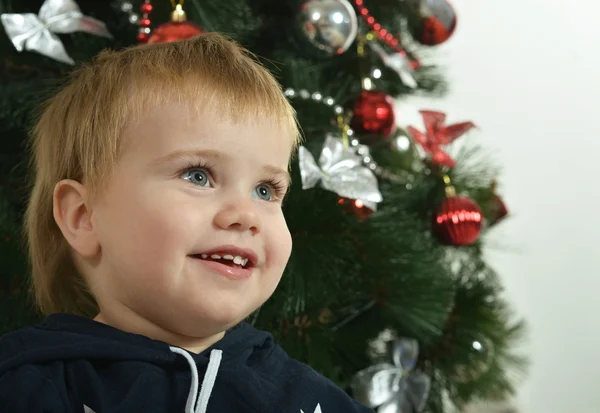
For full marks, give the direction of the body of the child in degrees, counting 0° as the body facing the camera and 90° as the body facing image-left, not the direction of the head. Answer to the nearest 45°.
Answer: approximately 315°

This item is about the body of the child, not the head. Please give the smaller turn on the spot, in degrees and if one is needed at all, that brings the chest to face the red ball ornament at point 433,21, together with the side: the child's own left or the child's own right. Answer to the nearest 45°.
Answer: approximately 90° to the child's own left

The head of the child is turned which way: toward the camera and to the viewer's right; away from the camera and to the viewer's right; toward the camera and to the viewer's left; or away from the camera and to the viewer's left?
toward the camera and to the viewer's right

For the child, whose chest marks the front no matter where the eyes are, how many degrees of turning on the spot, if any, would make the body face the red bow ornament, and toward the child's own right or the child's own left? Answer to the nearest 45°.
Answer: approximately 90° to the child's own left
